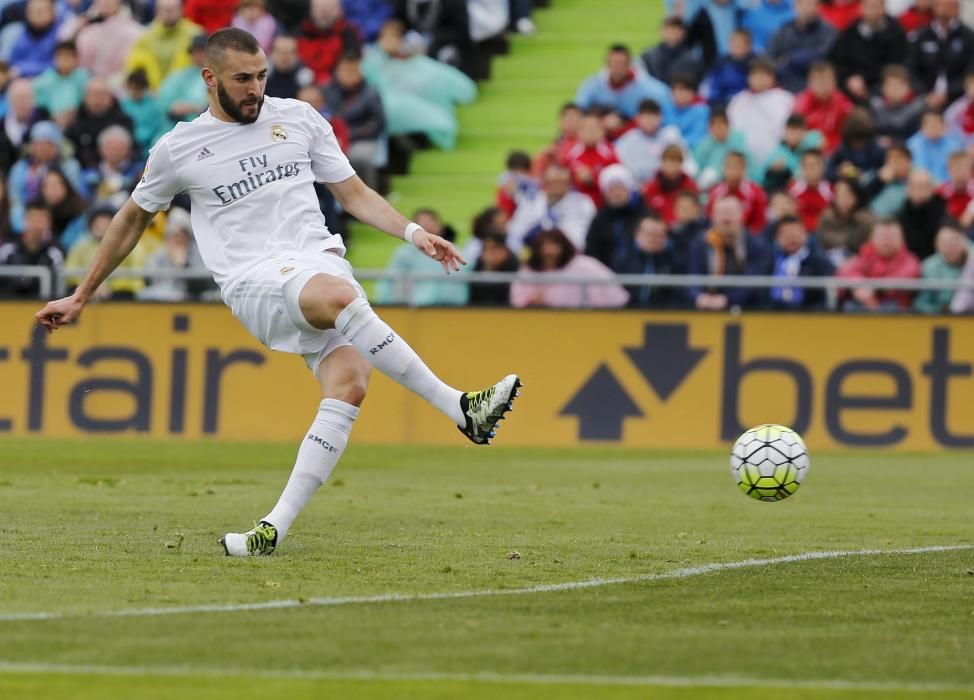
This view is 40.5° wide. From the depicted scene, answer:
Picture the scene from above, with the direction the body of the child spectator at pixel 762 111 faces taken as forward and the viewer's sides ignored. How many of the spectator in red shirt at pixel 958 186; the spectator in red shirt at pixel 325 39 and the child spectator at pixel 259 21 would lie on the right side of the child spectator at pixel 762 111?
2

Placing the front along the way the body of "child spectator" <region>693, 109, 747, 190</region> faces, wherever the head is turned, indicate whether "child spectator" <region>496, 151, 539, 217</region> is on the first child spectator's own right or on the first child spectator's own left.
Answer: on the first child spectator's own right

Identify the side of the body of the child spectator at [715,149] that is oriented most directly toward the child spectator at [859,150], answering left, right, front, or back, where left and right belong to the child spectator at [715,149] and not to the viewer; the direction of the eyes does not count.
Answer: left

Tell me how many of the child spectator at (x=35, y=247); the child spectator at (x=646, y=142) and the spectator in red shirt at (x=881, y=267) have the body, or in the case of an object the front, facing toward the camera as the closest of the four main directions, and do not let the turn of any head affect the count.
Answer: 3

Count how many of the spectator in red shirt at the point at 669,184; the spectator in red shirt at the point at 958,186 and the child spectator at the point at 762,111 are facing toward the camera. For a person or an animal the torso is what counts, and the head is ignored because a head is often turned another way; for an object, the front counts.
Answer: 3

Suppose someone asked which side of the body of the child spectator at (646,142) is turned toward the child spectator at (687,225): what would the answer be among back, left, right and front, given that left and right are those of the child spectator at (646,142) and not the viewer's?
front
